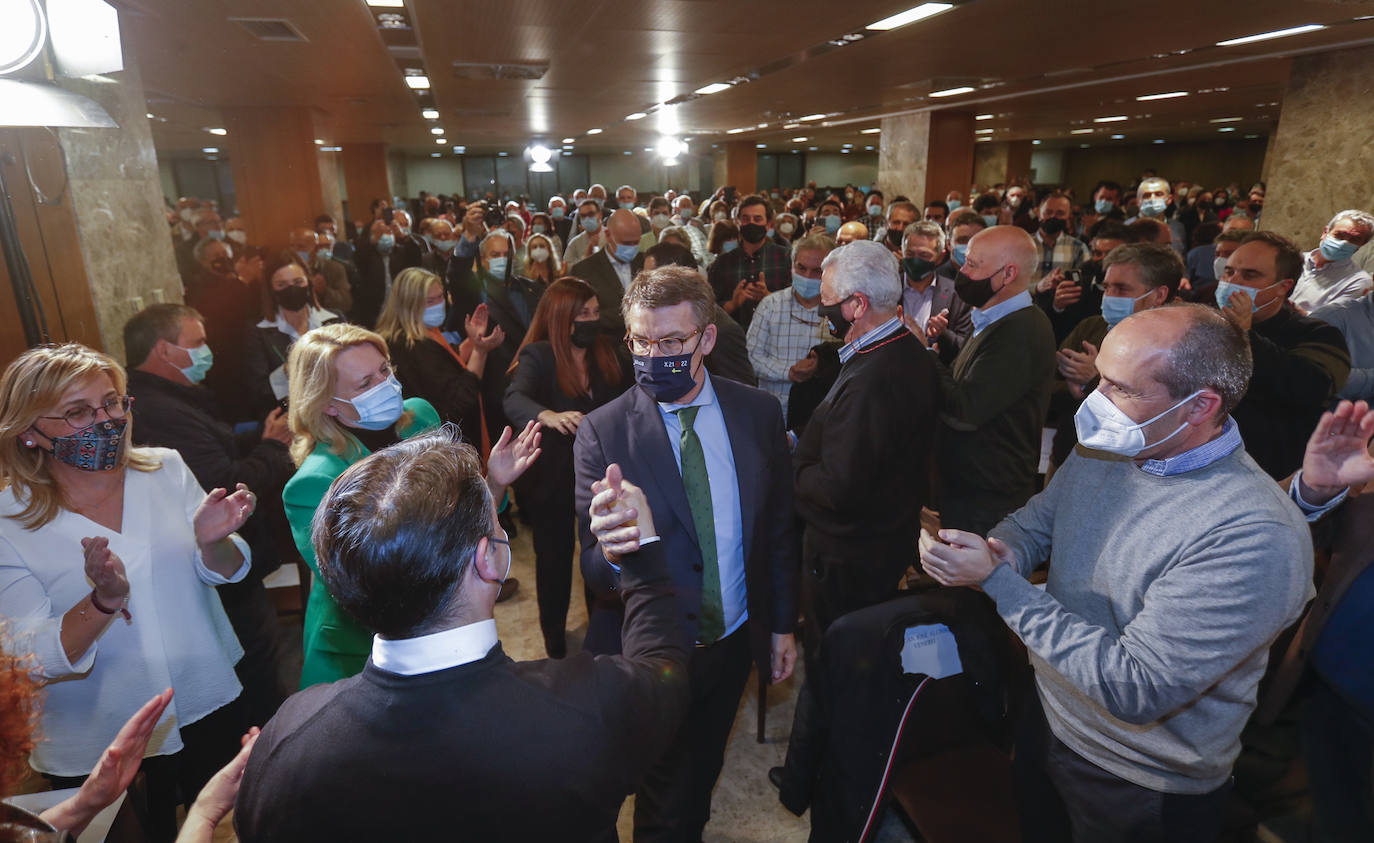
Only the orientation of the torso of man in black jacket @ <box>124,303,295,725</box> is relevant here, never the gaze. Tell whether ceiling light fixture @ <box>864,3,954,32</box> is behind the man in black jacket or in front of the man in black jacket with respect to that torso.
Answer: in front

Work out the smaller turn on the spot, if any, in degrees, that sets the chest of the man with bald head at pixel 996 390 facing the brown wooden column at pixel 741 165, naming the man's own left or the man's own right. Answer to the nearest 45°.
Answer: approximately 90° to the man's own right

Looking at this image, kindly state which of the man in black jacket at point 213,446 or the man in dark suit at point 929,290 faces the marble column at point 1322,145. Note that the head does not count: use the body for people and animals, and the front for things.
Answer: the man in black jacket

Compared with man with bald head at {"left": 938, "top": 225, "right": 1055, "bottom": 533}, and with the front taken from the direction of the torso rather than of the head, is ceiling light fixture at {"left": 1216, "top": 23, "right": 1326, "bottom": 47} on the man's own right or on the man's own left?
on the man's own right

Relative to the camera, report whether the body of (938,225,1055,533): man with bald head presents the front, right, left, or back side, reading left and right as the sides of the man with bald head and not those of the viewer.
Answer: left

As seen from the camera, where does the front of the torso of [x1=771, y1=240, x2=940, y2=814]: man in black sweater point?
to the viewer's left

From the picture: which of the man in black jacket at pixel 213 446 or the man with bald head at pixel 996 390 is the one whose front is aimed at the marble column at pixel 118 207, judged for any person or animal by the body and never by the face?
the man with bald head

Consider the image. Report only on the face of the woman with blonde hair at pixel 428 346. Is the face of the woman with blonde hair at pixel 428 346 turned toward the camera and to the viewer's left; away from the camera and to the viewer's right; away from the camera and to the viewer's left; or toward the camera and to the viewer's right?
toward the camera and to the viewer's right

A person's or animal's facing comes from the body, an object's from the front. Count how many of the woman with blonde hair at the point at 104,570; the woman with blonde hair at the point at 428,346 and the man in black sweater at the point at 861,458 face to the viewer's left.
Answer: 1

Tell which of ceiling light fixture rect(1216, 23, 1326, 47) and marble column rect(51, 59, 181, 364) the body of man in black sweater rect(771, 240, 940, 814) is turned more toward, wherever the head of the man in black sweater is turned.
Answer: the marble column

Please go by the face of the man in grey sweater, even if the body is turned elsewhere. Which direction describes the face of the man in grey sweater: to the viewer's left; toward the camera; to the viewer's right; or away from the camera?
to the viewer's left
